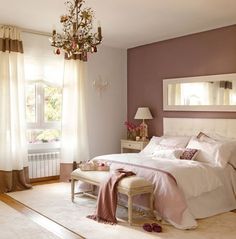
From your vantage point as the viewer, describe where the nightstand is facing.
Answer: facing the viewer and to the left of the viewer

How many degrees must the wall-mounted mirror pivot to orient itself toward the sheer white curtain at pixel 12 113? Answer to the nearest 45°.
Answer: approximately 45° to its right

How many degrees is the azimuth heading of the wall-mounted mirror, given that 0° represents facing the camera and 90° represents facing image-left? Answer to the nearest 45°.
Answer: approximately 45°

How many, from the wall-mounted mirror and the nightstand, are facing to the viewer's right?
0

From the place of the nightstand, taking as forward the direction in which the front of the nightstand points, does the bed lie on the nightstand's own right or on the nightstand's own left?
on the nightstand's own left

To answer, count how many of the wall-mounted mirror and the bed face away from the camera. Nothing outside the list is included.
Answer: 0

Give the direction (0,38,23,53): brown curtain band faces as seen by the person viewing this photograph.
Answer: facing the viewer and to the right of the viewer

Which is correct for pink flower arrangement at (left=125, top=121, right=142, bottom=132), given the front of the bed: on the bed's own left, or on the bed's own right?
on the bed's own right

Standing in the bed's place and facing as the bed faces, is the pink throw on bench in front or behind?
in front
